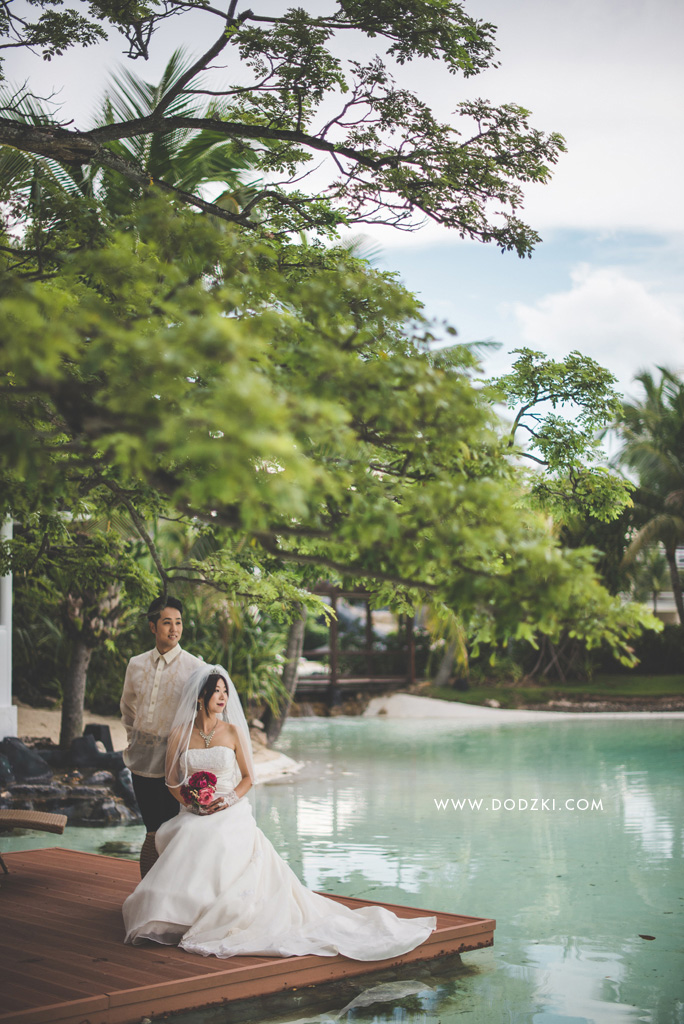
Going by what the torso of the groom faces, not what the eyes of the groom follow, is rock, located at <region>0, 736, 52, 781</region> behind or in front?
behind

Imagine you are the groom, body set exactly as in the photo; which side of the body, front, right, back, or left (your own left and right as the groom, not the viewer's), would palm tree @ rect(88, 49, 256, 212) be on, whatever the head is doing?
back

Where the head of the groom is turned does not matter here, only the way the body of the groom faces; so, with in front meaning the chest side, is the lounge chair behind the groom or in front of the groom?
behind

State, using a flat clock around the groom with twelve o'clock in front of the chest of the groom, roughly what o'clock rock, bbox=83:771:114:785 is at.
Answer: The rock is roughly at 6 o'clock from the groom.

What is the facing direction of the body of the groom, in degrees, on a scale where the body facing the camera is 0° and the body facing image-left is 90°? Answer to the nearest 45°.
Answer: approximately 0°

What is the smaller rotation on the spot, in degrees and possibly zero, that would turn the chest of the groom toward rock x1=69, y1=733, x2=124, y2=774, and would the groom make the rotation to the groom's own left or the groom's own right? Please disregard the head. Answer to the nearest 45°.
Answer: approximately 180°
